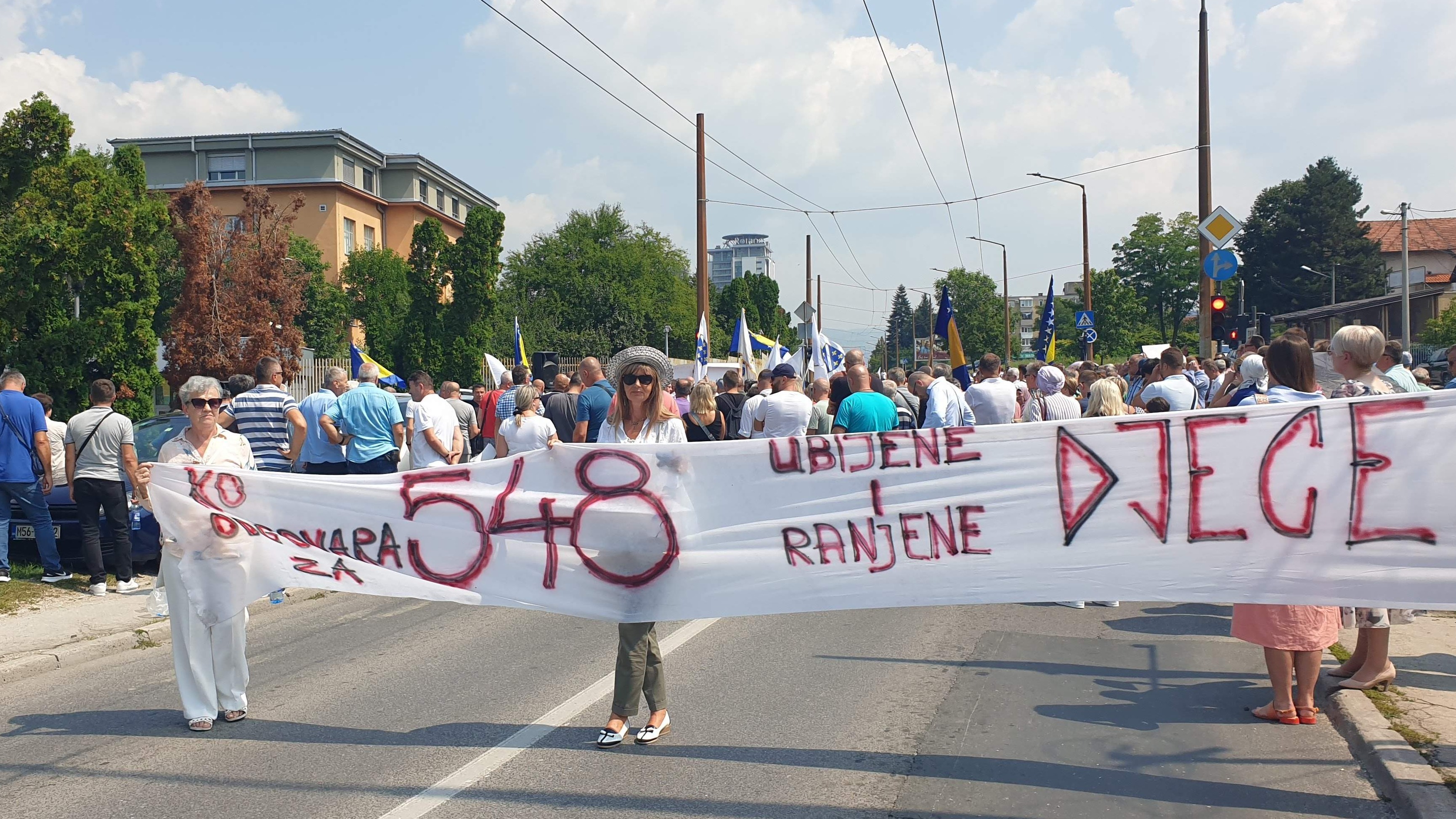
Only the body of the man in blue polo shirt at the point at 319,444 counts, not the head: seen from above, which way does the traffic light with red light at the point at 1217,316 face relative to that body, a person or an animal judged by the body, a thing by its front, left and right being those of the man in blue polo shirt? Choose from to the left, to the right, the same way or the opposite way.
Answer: the opposite way

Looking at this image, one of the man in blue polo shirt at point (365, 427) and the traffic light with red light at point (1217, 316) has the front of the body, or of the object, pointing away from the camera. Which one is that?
the man in blue polo shirt

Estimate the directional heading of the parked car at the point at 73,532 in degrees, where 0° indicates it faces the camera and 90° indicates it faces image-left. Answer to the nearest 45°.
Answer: approximately 45°

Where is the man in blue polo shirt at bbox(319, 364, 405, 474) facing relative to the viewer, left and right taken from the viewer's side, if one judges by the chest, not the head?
facing away from the viewer

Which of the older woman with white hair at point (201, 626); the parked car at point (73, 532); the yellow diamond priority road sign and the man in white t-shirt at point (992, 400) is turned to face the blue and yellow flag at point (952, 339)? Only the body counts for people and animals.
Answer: the man in white t-shirt

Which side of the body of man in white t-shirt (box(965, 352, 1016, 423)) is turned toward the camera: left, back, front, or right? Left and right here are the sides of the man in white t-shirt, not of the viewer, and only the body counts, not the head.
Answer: back

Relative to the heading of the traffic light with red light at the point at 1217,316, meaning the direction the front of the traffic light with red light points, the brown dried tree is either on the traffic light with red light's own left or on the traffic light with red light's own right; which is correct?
on the traffic light with red light's own right

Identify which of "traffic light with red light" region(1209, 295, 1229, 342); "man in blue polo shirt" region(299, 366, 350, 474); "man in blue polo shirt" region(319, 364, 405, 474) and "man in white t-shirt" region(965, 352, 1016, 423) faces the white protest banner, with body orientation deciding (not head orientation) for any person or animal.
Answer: the traffic light with red light
